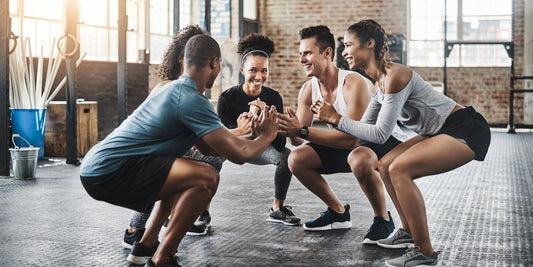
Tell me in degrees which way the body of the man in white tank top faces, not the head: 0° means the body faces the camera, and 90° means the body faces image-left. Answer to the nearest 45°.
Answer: approximately 45°

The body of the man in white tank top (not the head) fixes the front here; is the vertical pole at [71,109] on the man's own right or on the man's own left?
on the man's own right

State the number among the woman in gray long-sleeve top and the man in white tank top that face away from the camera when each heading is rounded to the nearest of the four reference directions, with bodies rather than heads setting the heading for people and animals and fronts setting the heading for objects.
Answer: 0

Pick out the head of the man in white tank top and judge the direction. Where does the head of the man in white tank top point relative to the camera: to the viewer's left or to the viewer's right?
to the viewer's left

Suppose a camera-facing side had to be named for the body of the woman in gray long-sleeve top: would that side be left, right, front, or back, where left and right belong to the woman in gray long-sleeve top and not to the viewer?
left

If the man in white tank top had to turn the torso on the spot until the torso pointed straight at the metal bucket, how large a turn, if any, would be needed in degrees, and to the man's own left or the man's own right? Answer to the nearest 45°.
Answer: approximately 90° to the man's own right

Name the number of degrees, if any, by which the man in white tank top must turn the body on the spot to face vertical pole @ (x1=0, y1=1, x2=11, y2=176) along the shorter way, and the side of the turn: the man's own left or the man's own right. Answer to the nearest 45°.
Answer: approximately 90° to the man's own right
